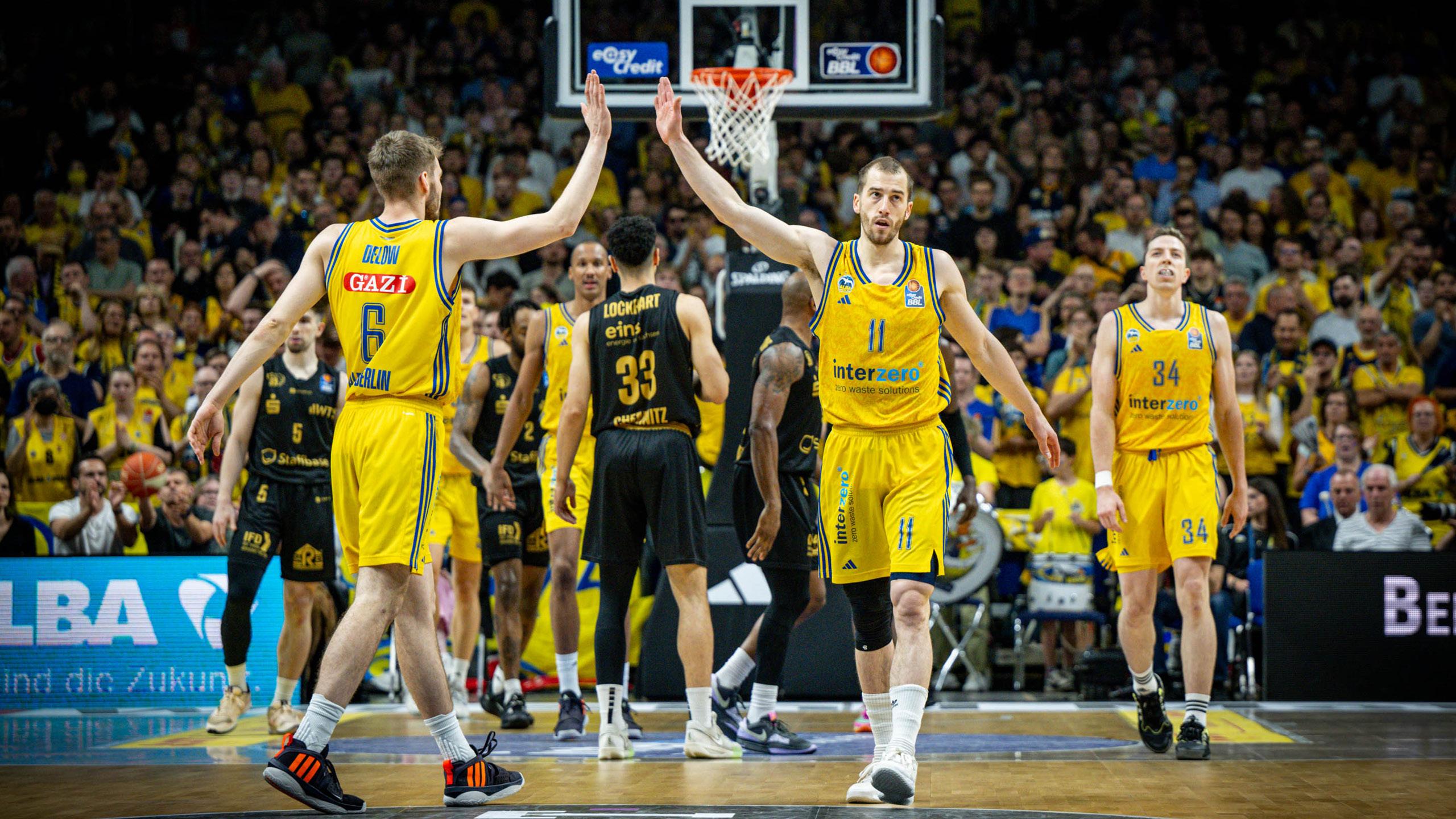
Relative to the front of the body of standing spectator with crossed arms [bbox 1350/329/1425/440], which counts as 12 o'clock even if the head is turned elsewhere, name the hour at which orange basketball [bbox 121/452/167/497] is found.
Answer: The orange basketball is roughly at 2 o'clock from the standing spectator with crossed arms.

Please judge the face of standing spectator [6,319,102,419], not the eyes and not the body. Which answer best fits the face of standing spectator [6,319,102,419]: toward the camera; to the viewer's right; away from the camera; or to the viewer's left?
toward the camera

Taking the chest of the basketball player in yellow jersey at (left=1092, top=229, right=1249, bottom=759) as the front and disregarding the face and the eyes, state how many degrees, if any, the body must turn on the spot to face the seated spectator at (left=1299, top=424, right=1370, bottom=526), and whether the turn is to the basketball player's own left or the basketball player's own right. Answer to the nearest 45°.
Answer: approximately 180°

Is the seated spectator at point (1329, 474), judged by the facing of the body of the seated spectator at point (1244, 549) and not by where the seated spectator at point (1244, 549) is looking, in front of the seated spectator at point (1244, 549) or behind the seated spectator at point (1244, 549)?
behind

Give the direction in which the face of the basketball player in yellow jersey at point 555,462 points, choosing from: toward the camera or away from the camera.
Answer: toward the camera

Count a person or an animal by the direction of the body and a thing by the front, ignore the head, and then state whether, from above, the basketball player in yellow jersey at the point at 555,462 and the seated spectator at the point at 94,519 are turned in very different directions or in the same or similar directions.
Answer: same or similar directions

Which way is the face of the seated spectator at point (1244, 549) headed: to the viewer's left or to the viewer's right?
to the viewer's left

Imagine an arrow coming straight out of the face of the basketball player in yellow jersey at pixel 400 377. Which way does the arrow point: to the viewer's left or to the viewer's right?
to the viewer's right

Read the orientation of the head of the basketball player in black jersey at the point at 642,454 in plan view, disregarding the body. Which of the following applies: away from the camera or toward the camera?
away from the camera

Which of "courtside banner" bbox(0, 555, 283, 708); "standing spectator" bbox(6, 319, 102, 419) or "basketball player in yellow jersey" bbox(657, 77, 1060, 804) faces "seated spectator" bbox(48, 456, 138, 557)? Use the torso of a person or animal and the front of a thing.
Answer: "standing spectator" bbox(6, 319, 102, 419)

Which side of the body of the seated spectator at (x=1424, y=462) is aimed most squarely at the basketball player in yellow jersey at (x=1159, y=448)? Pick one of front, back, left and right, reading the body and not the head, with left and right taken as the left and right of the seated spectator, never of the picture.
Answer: front

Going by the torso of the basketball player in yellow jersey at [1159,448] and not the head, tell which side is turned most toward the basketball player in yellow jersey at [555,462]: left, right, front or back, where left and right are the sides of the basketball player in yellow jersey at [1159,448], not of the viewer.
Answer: right

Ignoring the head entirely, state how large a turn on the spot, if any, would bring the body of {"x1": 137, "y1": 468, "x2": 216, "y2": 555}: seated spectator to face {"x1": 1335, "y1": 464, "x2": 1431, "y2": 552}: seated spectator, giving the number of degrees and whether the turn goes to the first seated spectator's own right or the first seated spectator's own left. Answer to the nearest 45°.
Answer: approximately 90° to the first seated spectator's own left

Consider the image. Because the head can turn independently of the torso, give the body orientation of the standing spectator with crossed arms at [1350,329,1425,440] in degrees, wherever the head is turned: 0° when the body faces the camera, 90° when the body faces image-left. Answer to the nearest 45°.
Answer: approximately 0°

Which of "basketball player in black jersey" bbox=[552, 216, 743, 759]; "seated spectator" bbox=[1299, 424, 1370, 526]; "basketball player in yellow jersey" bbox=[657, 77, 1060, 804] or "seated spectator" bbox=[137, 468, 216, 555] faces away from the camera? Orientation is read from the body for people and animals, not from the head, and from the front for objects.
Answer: the basketball player in black jersey

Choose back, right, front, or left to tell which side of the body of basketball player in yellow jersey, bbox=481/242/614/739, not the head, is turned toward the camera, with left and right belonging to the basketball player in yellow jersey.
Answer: front

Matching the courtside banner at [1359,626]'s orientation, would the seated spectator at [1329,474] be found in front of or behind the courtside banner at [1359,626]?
behind

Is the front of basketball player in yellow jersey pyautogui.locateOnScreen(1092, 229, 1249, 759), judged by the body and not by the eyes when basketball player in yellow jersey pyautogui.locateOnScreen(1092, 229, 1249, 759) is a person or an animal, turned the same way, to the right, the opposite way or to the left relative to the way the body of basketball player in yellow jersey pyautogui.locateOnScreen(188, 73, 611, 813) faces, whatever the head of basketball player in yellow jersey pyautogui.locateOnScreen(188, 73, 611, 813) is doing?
the opposite way

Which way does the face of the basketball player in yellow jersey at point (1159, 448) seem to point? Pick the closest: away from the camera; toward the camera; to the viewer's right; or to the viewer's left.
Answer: toward the camera

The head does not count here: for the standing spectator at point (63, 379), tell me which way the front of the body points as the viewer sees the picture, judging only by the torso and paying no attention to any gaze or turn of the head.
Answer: toward the camera
